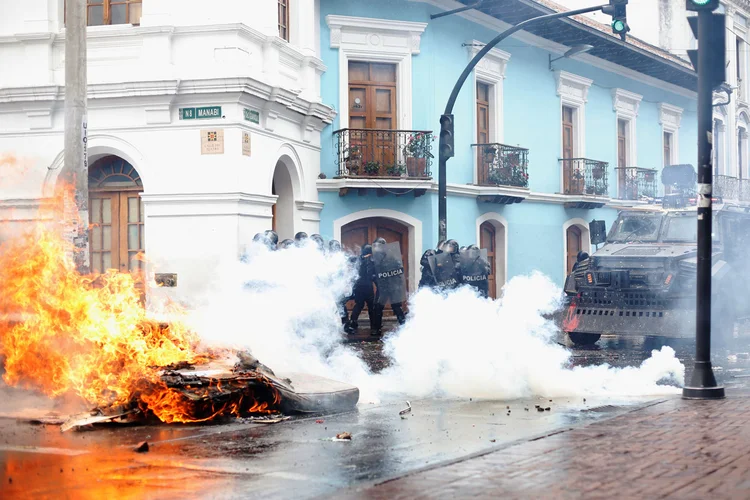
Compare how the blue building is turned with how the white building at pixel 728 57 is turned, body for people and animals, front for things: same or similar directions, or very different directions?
same or similar directions

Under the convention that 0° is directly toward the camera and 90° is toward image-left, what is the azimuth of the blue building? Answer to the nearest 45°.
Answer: approximately 315°

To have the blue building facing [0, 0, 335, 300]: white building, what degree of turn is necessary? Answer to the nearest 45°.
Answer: approximately 90° to its right

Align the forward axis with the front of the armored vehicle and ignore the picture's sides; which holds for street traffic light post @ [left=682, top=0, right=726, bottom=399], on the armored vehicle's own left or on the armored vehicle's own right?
on the armored vehicle's own left

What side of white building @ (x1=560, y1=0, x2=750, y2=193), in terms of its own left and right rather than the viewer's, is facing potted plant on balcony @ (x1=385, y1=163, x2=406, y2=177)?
right

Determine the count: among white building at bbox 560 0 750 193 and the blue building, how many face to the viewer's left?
0

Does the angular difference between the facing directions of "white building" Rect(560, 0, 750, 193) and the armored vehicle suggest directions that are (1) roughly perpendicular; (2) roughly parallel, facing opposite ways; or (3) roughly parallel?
roughly perpendicular

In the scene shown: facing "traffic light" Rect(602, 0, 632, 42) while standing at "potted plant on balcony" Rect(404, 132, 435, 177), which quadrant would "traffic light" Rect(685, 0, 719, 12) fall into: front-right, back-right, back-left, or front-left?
front-right
